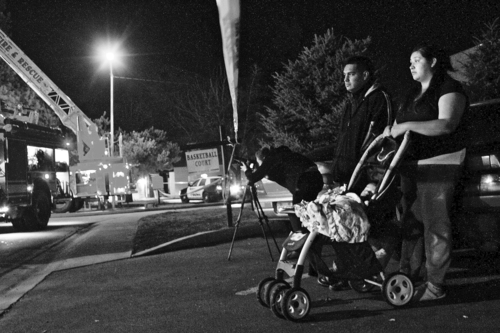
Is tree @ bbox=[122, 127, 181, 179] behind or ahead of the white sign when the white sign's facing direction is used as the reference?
behind

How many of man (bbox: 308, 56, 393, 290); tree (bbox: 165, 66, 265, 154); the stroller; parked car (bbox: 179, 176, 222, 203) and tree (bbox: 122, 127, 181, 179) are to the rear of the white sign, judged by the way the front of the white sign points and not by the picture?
3

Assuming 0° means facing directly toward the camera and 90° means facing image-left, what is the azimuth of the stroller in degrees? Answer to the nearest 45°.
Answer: approximately 45°

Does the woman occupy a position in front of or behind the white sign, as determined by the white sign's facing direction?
in front

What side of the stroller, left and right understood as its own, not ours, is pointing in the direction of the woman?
back

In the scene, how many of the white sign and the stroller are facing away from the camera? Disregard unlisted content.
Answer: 0

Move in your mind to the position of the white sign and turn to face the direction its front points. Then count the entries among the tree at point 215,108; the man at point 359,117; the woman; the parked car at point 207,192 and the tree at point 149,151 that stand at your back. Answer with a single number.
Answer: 3

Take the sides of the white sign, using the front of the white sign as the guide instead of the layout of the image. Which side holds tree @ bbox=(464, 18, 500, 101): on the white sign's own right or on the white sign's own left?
on the white sign's own left

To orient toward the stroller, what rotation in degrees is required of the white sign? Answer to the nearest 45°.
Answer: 0° — it already faces it
